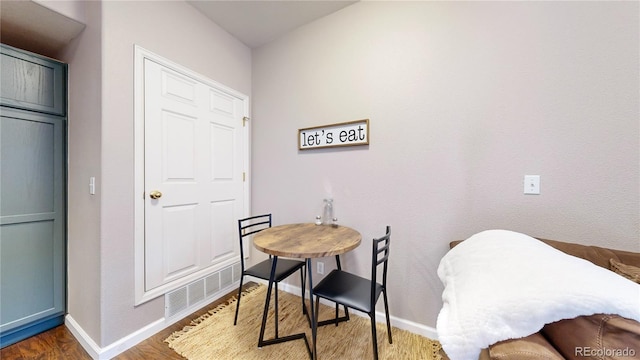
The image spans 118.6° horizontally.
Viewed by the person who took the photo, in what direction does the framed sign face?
facing the viewer and to the left of the viewer

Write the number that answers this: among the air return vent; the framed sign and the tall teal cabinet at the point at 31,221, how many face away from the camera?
0

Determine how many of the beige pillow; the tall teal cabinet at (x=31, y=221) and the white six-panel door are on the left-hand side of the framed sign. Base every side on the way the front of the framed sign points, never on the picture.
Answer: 1

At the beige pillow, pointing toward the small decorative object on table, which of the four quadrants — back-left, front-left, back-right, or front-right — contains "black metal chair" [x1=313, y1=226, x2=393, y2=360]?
front-left

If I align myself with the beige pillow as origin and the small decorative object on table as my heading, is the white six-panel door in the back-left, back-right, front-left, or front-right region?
front-left

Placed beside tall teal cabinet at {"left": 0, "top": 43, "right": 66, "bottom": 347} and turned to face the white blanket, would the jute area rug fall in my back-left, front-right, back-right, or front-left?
front-left

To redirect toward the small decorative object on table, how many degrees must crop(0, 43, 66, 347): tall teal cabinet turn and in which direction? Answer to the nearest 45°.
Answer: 0° — it already faces it

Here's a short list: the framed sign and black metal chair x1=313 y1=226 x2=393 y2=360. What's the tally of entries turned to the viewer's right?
0

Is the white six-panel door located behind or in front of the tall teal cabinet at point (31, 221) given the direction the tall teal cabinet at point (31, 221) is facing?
in front

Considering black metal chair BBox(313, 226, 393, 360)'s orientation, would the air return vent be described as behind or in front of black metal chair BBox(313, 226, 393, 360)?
in front

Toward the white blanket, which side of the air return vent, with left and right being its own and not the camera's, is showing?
front

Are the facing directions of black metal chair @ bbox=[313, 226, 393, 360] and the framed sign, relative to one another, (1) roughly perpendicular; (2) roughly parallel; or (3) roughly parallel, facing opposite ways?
roughly perpendicular

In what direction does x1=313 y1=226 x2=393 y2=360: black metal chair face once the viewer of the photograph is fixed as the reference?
facing away from the viewer and to the left of the viewer

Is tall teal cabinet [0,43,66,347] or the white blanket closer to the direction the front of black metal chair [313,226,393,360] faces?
the tall teal cabinet

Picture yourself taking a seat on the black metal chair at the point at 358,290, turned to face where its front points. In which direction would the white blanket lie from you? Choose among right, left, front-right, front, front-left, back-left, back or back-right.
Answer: back

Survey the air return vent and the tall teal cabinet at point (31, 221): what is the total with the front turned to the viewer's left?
0

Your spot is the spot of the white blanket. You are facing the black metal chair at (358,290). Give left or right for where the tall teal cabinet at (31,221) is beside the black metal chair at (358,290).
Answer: left
